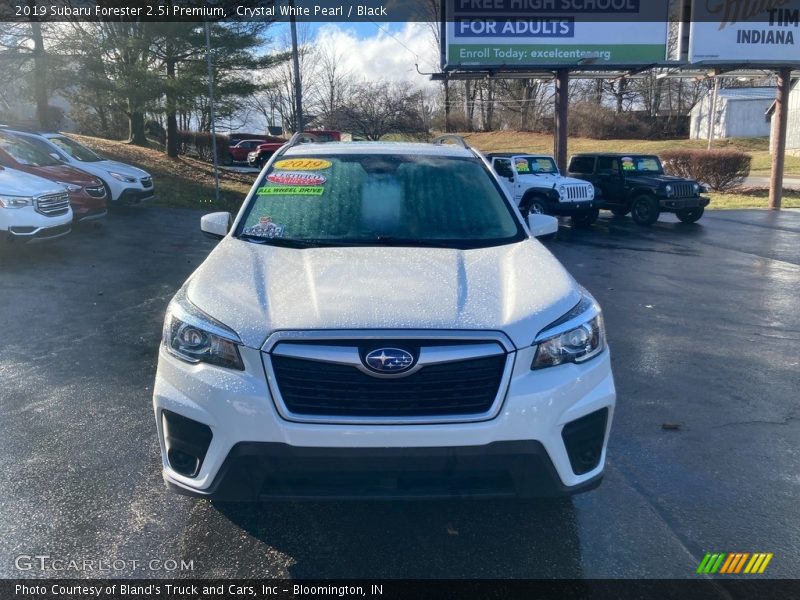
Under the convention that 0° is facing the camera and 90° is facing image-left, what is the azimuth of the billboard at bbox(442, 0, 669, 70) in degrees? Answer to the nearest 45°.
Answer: approximately 0°

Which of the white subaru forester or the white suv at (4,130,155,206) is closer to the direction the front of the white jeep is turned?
the white subaru forester

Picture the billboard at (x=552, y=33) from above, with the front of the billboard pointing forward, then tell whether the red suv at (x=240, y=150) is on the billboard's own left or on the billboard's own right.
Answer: on the billboard's own right

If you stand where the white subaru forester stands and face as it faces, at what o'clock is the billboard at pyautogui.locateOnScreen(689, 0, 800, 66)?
The billboard is roughly at 7 o'clock from the white subaru forester.

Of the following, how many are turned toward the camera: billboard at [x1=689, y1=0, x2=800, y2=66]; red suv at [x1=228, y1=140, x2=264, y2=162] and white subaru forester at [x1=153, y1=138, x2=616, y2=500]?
2

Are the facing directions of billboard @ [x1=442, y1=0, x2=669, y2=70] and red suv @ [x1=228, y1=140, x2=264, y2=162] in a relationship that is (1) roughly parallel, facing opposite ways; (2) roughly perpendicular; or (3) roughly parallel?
roughly perpendicular

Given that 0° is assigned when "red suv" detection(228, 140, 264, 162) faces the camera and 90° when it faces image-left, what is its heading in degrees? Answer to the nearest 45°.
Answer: approximately 90°

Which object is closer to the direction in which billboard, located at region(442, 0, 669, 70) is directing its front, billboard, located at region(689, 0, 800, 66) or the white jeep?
the white jeep

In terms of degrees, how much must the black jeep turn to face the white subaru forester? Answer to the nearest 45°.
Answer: approximately 45° to its right

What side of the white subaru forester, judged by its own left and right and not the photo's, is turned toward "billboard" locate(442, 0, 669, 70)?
back

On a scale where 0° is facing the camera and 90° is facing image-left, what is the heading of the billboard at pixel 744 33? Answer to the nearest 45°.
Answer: approximately 0°

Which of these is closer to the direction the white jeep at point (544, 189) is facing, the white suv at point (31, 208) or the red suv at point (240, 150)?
the white suv

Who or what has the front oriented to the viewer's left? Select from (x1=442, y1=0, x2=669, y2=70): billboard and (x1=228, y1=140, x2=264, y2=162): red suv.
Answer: the red suv

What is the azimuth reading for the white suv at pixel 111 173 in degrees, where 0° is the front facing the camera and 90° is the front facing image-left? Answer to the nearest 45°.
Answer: approximately 315°

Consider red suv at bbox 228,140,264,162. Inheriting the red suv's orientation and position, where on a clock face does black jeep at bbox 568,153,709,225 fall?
The black jeep is roughly at 8 o'clock from the red suv.

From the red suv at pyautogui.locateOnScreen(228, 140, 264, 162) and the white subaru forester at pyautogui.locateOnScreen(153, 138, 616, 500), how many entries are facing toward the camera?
1
